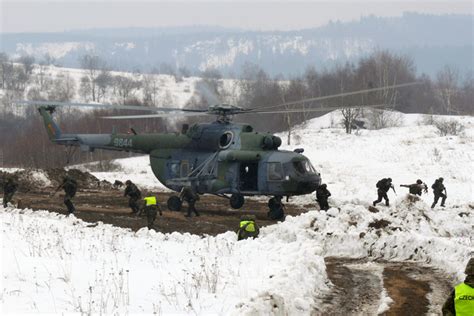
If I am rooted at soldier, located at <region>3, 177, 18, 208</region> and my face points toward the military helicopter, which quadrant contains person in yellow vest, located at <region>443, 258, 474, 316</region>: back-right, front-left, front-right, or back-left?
front-right

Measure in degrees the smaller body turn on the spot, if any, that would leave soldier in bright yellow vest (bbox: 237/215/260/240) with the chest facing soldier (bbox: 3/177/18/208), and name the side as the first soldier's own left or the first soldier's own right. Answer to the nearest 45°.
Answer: approximately 45° to the first soldier's own left

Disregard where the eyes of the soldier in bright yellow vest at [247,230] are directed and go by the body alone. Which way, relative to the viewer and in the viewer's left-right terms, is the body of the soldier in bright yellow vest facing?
facing away from the viewer

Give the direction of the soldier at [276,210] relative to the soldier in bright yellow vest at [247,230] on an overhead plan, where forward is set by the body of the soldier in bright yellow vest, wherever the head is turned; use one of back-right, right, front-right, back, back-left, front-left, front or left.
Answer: front

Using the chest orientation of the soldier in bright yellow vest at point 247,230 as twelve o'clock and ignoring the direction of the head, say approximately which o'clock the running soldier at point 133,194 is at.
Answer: The running soldier is roughly at 11 o'clock from the soldier in bright yellow vest.

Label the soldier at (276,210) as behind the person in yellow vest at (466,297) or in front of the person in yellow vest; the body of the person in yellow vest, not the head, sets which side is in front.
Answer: in front

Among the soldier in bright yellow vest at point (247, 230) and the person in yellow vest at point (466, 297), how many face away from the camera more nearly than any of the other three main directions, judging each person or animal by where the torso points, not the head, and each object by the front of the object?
2

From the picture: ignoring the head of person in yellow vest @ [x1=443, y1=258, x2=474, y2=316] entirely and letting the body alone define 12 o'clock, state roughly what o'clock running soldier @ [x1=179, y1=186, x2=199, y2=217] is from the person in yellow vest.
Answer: The running soldier is roughly at 11 o'clock from the person in yellow vest.

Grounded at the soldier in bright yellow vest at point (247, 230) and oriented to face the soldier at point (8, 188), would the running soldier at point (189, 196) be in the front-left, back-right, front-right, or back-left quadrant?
front-right

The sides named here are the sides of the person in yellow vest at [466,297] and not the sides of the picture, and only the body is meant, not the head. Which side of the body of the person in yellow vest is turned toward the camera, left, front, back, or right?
back

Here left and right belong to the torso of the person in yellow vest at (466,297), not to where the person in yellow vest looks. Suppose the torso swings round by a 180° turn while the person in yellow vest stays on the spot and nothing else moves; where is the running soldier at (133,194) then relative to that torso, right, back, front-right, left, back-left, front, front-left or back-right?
back-right

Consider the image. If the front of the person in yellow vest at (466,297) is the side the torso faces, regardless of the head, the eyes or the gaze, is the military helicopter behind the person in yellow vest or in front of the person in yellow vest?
in front

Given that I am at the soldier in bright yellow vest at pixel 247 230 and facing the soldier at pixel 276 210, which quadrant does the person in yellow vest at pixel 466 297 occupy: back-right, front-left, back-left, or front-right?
back-right

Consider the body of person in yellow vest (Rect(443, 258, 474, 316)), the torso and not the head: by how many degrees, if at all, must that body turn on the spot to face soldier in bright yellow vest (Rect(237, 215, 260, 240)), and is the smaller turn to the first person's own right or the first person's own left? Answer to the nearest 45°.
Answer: approximately 45° to the first person's own left
